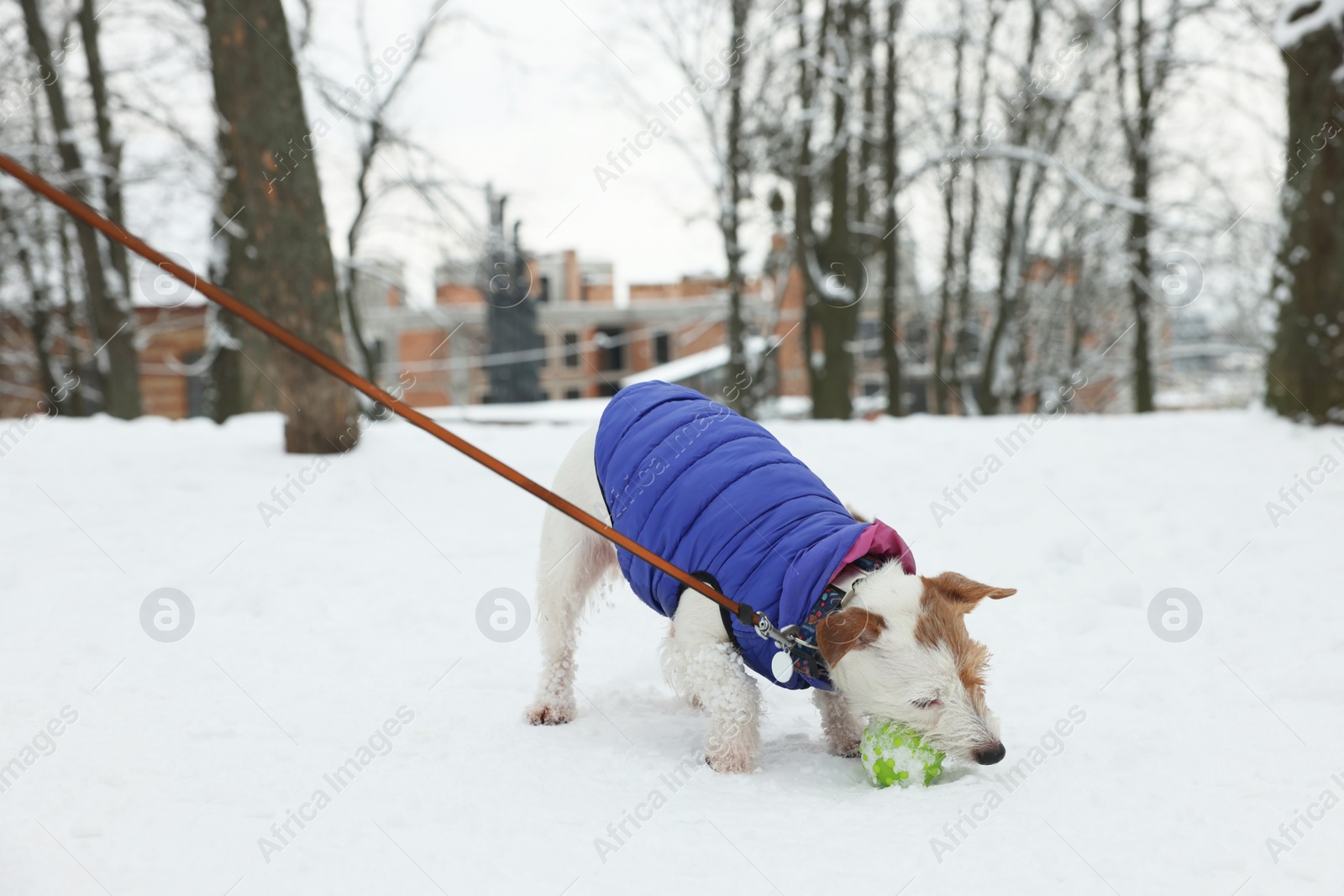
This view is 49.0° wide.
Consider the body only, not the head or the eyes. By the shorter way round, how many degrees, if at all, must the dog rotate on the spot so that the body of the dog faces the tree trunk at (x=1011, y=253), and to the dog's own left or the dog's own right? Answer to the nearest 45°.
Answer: approximately 135° to the dog's own left

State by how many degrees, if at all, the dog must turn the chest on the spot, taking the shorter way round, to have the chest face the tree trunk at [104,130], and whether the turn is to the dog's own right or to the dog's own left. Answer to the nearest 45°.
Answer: approximately 180°

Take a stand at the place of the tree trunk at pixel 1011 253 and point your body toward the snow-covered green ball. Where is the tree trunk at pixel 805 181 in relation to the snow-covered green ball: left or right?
right

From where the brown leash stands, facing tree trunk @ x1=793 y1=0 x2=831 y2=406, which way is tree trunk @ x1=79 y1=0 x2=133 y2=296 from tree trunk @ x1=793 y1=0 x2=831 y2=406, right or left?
left

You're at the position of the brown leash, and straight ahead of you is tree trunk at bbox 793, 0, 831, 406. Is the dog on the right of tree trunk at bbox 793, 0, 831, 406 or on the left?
right

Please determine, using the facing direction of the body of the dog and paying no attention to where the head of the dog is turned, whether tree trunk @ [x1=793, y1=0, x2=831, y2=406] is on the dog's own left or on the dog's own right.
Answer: on the dog's own left

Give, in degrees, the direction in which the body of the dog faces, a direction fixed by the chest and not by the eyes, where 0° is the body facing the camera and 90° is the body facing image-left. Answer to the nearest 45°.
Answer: approximately 315°

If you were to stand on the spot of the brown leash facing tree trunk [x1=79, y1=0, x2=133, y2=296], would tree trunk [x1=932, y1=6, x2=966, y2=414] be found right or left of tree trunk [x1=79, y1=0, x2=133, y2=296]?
right
